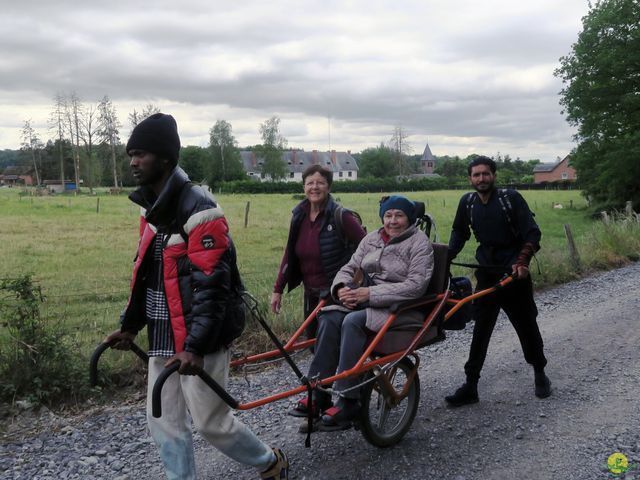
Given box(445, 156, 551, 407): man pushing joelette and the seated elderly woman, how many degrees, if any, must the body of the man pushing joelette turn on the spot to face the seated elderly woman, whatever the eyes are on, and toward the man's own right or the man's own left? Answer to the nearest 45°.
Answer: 0° — they already face them

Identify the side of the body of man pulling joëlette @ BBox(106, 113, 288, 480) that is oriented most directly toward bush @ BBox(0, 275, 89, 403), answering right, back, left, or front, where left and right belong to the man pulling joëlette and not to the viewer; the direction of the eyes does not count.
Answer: right

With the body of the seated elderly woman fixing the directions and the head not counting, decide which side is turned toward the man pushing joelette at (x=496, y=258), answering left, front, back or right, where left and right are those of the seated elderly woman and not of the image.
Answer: back

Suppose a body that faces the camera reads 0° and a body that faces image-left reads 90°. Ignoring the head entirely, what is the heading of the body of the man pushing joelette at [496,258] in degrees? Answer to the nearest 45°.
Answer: approximately 45°

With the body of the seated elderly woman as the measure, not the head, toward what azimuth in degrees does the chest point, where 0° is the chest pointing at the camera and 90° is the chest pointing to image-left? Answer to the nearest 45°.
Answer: approximately 45°

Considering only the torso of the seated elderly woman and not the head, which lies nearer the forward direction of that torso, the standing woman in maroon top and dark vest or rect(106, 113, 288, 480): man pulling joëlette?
the man pulling joëlette

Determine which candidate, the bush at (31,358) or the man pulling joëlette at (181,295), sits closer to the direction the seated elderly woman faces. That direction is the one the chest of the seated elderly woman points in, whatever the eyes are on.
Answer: the man pulling joëlette
